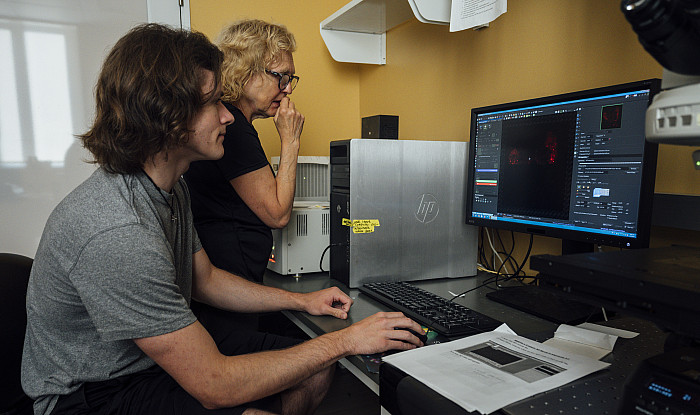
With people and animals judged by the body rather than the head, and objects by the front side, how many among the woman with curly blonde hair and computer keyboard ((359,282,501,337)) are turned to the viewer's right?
1

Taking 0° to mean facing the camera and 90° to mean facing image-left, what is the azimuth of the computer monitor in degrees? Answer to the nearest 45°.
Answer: approximately 45°

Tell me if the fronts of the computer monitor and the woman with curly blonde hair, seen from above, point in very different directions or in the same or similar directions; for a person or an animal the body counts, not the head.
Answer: very different directions

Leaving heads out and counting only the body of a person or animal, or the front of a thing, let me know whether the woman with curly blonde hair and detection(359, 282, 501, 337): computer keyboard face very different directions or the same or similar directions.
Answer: very different directions

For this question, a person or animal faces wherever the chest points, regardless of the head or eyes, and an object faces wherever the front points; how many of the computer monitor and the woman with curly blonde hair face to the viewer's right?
1

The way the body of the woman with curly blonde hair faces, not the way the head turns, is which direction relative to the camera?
to the viewer's right

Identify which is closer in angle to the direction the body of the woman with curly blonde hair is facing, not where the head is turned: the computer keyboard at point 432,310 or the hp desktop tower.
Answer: the hp desktop tower
